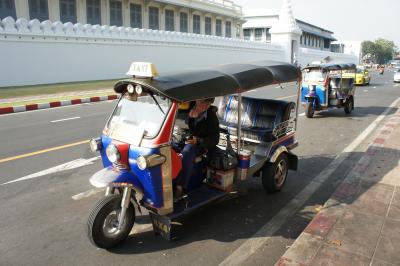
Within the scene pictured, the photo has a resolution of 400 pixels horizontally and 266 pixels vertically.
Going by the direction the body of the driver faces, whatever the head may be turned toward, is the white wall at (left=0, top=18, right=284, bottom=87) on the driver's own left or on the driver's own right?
on the driver's own right

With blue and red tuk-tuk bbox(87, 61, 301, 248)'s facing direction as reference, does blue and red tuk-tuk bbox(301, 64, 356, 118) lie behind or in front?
behind

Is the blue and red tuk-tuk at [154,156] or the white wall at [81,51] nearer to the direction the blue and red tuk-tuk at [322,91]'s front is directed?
the blue and red tuk-tuk

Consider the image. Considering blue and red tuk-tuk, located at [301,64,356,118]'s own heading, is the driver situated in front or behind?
in front

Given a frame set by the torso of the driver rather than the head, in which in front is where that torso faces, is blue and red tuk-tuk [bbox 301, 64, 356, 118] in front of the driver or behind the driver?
behind

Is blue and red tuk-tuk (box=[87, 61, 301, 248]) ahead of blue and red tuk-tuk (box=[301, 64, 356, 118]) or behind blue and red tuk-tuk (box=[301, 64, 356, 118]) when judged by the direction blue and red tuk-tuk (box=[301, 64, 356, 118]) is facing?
ahead

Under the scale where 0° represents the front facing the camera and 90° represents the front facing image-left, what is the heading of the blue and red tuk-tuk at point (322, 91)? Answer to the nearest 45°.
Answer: approximately 45°

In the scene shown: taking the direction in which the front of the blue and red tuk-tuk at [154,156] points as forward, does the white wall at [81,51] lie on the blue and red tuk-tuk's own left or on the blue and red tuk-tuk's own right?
on the blue and red tuk-tuk's own right

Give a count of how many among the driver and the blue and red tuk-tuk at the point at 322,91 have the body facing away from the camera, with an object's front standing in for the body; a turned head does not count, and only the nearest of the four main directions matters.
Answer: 0

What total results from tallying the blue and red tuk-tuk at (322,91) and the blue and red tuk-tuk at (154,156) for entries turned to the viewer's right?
0

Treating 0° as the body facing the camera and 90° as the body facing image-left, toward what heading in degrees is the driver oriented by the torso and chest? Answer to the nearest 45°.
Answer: approximately 45°

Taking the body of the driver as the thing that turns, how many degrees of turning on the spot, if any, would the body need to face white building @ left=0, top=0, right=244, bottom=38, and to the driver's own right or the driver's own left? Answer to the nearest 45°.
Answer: approximately 135° to the driver's own right

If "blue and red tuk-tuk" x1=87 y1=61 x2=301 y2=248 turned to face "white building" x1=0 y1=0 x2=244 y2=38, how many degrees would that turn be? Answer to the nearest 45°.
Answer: approximately 135° to its right
